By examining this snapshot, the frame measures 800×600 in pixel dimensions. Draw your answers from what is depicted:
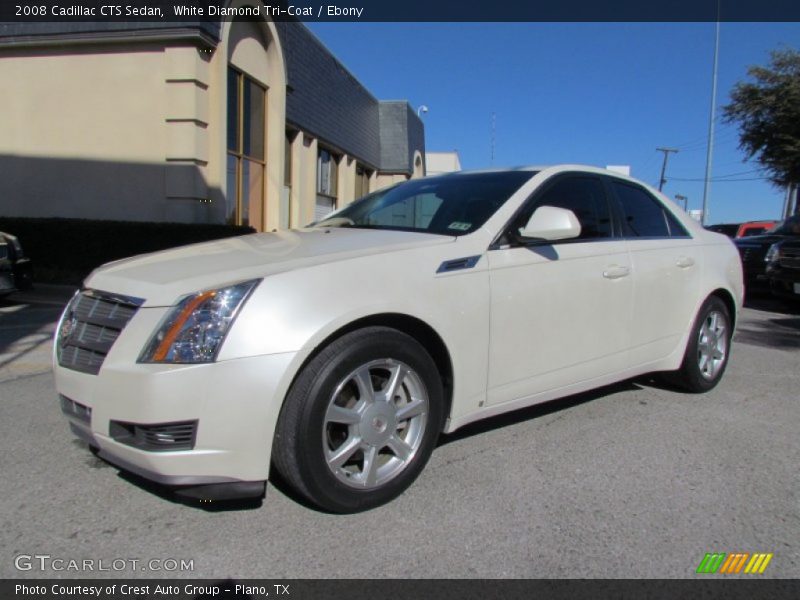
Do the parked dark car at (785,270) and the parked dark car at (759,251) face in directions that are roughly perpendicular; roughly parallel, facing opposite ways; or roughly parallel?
roughly parallel

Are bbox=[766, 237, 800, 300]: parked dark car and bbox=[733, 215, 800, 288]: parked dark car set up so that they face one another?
no

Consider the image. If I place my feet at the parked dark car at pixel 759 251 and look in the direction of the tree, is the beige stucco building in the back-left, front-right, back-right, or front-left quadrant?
back-left

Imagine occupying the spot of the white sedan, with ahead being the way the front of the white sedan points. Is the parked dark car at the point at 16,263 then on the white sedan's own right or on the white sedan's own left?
on the white sedan's own right

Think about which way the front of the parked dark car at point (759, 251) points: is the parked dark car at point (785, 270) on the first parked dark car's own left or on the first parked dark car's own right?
on the first parked dark car's own left

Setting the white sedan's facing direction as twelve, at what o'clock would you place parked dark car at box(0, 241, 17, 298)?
The parked dark car is roughly at 3 o'clock from the white sedan.

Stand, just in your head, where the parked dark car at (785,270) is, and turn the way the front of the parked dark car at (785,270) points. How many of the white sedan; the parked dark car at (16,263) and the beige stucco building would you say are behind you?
0

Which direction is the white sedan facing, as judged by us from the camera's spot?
facing the viewer and to the left of the viewer

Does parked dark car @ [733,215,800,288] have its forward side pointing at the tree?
no

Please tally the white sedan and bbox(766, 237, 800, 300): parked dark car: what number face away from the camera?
0

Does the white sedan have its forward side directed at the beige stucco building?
no
